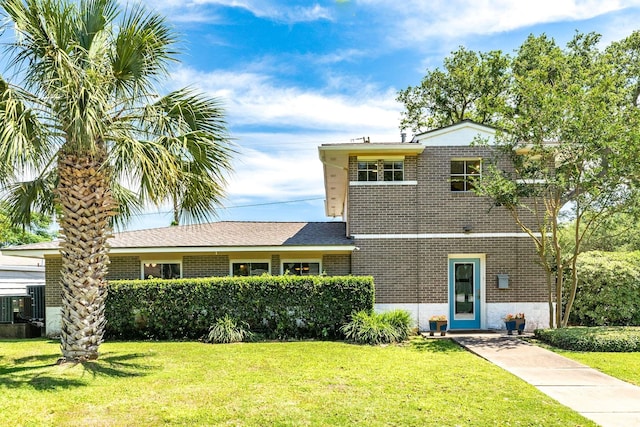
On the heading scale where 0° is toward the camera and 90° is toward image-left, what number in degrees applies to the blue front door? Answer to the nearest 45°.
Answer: approximately 0°

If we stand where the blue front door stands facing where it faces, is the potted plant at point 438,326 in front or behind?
in front

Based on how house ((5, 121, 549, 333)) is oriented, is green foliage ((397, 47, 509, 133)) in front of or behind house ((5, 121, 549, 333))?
behind

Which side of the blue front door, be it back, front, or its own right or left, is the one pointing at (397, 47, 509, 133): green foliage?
back

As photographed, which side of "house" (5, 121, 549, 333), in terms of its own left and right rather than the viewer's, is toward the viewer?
front

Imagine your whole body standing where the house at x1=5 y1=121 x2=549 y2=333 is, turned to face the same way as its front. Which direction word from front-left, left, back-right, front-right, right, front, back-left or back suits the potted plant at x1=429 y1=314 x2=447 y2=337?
front

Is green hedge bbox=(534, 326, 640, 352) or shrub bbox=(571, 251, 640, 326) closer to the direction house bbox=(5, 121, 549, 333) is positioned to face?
the green hedge
